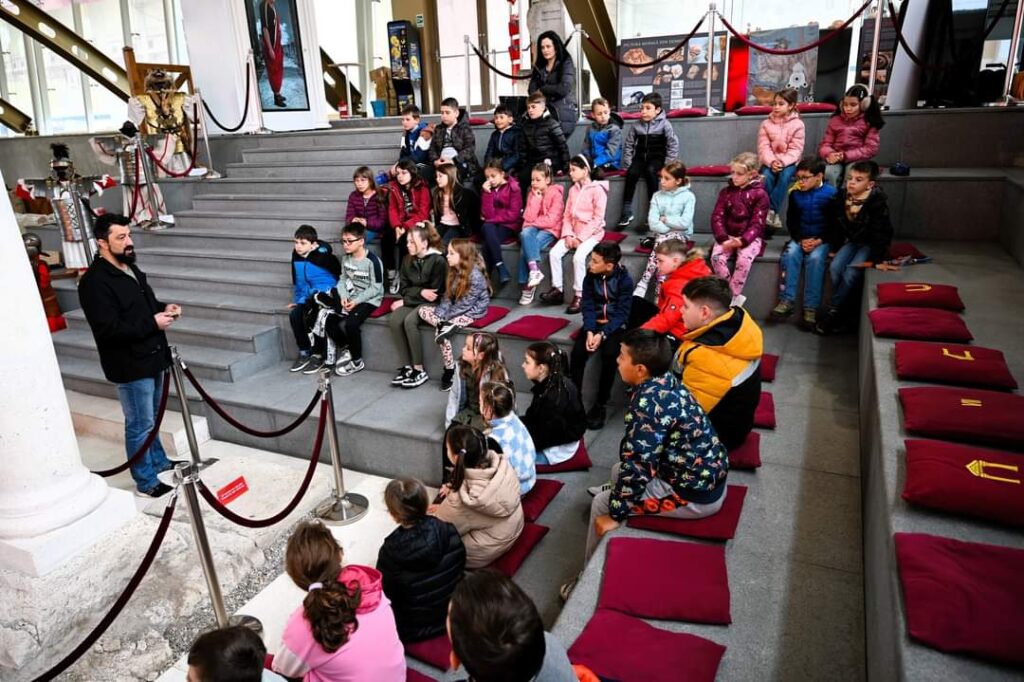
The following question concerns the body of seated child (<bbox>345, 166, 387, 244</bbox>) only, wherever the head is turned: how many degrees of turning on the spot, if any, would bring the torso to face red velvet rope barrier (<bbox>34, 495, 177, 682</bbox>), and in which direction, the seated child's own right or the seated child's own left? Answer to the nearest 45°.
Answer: approximately 45° to the seated child's own left

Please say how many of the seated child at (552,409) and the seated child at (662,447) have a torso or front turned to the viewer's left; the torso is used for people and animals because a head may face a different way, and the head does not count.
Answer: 2

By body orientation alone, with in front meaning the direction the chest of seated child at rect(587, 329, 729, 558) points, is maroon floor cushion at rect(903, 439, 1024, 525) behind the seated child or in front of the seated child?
behind

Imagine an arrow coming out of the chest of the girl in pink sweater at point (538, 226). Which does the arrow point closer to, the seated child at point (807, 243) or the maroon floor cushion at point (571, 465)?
the maroon floor cushion

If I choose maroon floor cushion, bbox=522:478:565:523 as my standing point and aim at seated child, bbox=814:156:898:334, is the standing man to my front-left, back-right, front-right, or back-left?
back-left

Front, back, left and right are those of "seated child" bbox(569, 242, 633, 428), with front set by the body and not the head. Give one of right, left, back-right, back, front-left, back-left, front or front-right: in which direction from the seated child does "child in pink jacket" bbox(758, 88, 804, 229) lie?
back

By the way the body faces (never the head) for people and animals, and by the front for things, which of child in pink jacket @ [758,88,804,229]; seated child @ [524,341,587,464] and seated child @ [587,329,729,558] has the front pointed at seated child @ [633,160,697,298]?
the child in pink jacket

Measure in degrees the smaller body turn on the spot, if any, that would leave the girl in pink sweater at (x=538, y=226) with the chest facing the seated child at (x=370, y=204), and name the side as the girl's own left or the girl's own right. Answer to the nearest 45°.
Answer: approximately 45° to the girl's own right

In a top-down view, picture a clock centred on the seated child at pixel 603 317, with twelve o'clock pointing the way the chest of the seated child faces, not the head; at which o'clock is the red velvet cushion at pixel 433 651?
The red velvet cushion is roughly at 11 o'clock from the seated child.
